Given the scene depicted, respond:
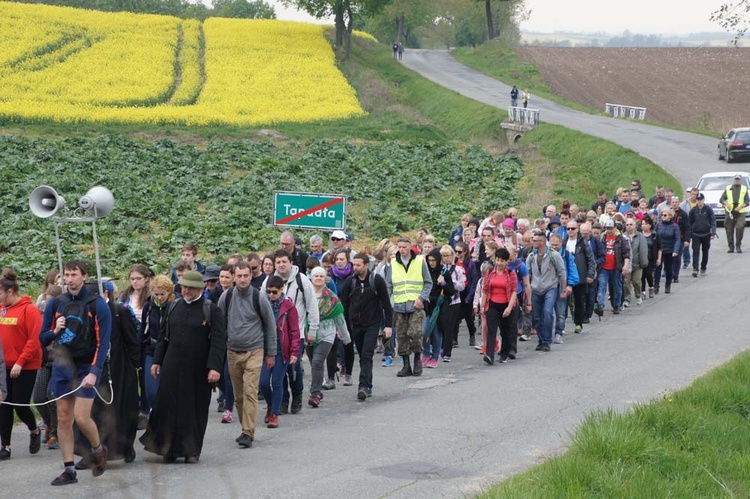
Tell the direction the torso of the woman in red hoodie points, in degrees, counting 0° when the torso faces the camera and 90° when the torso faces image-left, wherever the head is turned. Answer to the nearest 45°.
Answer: approximately 45°

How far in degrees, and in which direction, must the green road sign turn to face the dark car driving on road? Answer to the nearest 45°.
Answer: approximately 135° to its left

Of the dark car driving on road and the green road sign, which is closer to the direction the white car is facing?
the green road sign

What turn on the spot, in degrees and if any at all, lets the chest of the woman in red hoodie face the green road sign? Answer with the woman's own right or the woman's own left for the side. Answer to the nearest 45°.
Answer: approximately 180°

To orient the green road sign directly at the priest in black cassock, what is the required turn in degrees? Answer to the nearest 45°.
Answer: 0° — it already faces them

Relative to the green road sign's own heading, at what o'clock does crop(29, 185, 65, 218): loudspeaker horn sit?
The loudspeaker horn is roughly at 1 o'clock from the green road sign.

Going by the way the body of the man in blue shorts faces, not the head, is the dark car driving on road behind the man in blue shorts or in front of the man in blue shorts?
behind

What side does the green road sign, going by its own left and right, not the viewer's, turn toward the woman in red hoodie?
front

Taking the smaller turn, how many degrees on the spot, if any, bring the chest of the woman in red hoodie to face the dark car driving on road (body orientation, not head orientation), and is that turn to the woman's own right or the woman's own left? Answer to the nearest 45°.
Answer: approximately 180°

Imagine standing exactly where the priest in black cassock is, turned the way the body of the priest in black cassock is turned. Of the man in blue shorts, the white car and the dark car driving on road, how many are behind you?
2
